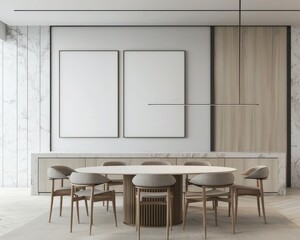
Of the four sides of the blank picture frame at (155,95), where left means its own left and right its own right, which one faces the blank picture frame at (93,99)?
right

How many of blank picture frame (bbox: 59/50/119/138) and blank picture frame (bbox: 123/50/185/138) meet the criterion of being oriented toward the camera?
2

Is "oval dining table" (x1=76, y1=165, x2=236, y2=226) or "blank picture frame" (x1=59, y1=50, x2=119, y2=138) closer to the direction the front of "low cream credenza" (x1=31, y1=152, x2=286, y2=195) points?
the oval dining table

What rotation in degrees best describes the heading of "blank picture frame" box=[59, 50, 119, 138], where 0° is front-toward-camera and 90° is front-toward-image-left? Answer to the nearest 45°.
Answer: approximately 0°

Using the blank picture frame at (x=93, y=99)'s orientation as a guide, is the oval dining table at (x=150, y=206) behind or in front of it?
in front

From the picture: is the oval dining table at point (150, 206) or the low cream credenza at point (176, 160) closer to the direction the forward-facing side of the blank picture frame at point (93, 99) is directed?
the oval dining table

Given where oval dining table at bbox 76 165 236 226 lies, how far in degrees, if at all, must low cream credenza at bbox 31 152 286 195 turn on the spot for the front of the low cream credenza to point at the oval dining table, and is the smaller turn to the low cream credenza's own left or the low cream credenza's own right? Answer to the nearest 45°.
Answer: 0° — it already faces it

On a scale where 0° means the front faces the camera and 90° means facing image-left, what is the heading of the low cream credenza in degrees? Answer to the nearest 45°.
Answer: approximately 0°
